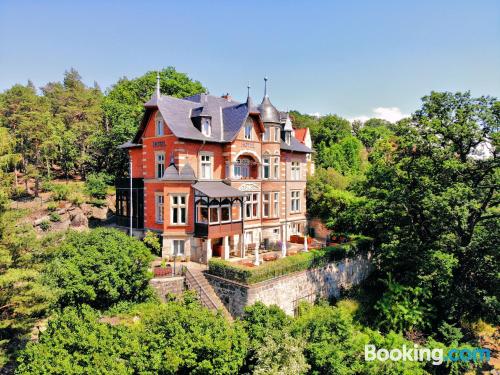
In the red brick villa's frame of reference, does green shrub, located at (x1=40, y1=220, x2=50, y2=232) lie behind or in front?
behind

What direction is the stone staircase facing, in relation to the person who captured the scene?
facing the viewer and to the right of the viewer

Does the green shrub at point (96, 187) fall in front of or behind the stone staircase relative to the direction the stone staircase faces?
behind

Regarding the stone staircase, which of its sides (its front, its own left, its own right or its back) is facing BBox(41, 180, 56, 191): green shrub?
back

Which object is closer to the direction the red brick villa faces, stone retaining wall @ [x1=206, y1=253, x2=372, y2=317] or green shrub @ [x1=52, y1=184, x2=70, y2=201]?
the stone retaining wall

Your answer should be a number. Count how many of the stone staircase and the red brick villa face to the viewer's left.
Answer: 0

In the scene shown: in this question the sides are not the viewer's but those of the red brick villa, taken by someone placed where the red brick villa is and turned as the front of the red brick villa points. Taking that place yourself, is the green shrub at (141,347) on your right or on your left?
on your right

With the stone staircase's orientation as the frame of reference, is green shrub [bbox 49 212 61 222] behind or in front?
behind

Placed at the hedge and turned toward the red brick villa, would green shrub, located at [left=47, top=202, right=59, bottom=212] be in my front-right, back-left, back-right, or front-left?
front-left

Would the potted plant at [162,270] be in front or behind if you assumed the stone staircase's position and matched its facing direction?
behind

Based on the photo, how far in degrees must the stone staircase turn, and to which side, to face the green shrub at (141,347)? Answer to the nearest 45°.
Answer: approximately 45° to its right
